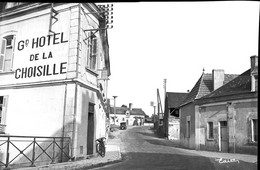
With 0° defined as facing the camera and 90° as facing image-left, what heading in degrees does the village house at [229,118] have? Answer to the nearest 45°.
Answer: approximately 45°

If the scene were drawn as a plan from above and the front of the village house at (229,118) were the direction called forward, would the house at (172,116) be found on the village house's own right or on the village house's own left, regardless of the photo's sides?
on the village house's own right

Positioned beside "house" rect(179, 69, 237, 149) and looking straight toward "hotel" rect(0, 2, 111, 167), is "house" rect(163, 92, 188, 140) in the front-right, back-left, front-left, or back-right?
back-right

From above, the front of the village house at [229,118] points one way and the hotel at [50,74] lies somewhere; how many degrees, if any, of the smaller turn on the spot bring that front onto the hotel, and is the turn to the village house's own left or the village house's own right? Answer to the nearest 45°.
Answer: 0° — it already faces it

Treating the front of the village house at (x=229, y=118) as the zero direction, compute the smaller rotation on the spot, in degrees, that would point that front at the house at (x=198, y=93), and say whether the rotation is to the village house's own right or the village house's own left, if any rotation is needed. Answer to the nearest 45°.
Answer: approximately 90° to the village house's own right
